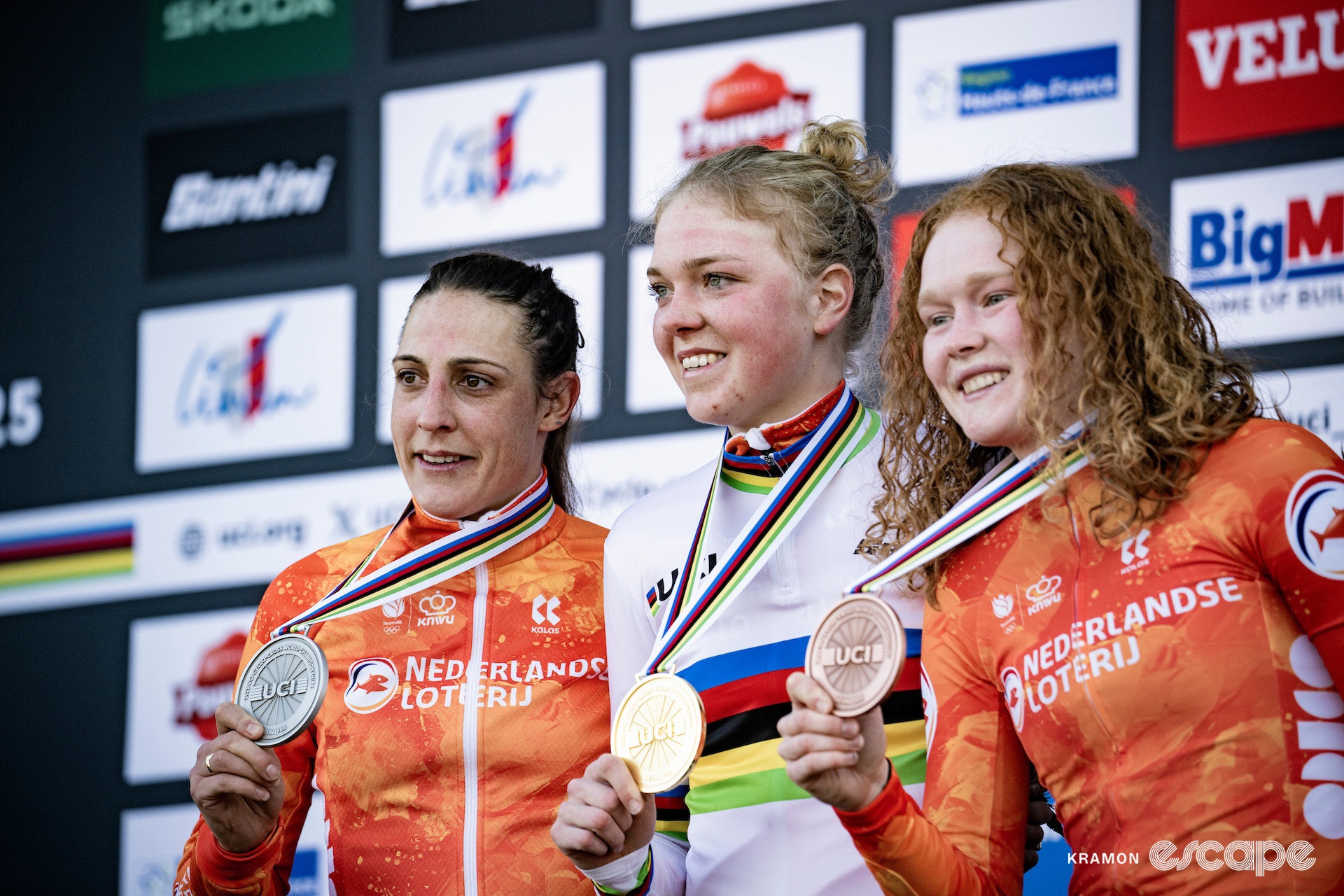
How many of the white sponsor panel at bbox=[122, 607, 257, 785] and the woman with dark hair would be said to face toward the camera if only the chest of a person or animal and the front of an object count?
2

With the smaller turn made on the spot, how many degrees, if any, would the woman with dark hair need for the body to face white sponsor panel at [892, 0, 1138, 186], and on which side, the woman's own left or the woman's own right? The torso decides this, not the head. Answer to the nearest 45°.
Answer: approximately 135° to the woman's own left

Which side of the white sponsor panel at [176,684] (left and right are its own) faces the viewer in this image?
front

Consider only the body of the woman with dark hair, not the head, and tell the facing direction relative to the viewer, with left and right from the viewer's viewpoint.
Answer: facing the viewer

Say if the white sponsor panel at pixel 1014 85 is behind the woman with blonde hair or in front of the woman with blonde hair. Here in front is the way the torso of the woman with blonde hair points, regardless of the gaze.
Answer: behind

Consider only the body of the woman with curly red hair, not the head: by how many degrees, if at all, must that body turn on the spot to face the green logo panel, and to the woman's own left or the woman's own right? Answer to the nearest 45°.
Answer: approximately 90° to the woman's own right

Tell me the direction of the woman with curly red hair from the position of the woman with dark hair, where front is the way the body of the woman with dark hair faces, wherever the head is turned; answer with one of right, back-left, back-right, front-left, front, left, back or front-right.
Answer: front-left

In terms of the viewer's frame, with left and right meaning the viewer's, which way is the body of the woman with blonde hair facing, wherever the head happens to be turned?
facing the viewer and to the left of the viewer
